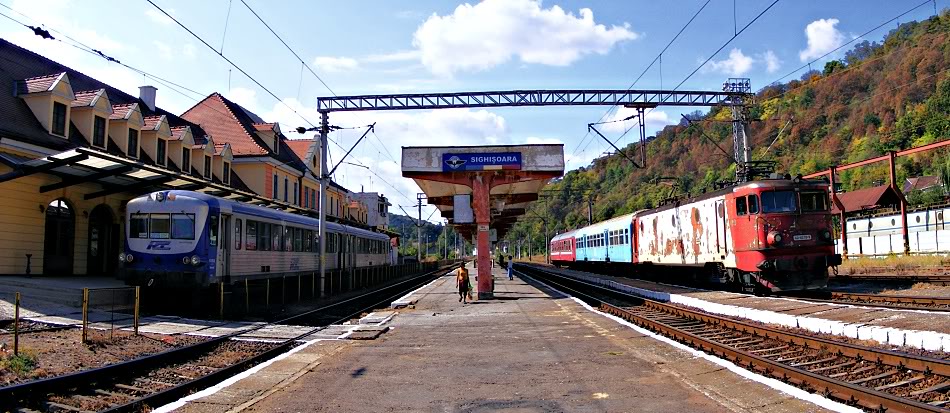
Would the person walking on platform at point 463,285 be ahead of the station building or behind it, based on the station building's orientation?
ahead

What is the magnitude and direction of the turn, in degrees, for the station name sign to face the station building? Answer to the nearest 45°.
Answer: approximately 90° to its right

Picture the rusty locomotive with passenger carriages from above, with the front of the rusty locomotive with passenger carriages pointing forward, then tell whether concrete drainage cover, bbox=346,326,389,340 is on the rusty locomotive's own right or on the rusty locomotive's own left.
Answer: on the rusty locomotive's own right

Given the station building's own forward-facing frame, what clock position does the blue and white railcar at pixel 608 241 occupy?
The blue and white railcar is roughly at 10 o'clock from the station building.

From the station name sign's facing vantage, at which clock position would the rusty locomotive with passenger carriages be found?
The rusty locomotive with passenger carriages is roughly at 8 o'clock from the station name sign.

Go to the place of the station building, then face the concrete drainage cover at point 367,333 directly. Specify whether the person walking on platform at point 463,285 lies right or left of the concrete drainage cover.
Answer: left

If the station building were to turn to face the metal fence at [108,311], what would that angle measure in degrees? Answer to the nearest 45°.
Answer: approximately 45° to its right

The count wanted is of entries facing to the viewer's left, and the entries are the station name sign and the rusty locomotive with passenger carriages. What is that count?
0

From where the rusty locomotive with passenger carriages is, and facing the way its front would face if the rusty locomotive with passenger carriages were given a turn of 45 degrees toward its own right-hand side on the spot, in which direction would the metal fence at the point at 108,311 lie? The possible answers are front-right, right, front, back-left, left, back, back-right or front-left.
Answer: front-right

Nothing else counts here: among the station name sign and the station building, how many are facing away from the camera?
0
